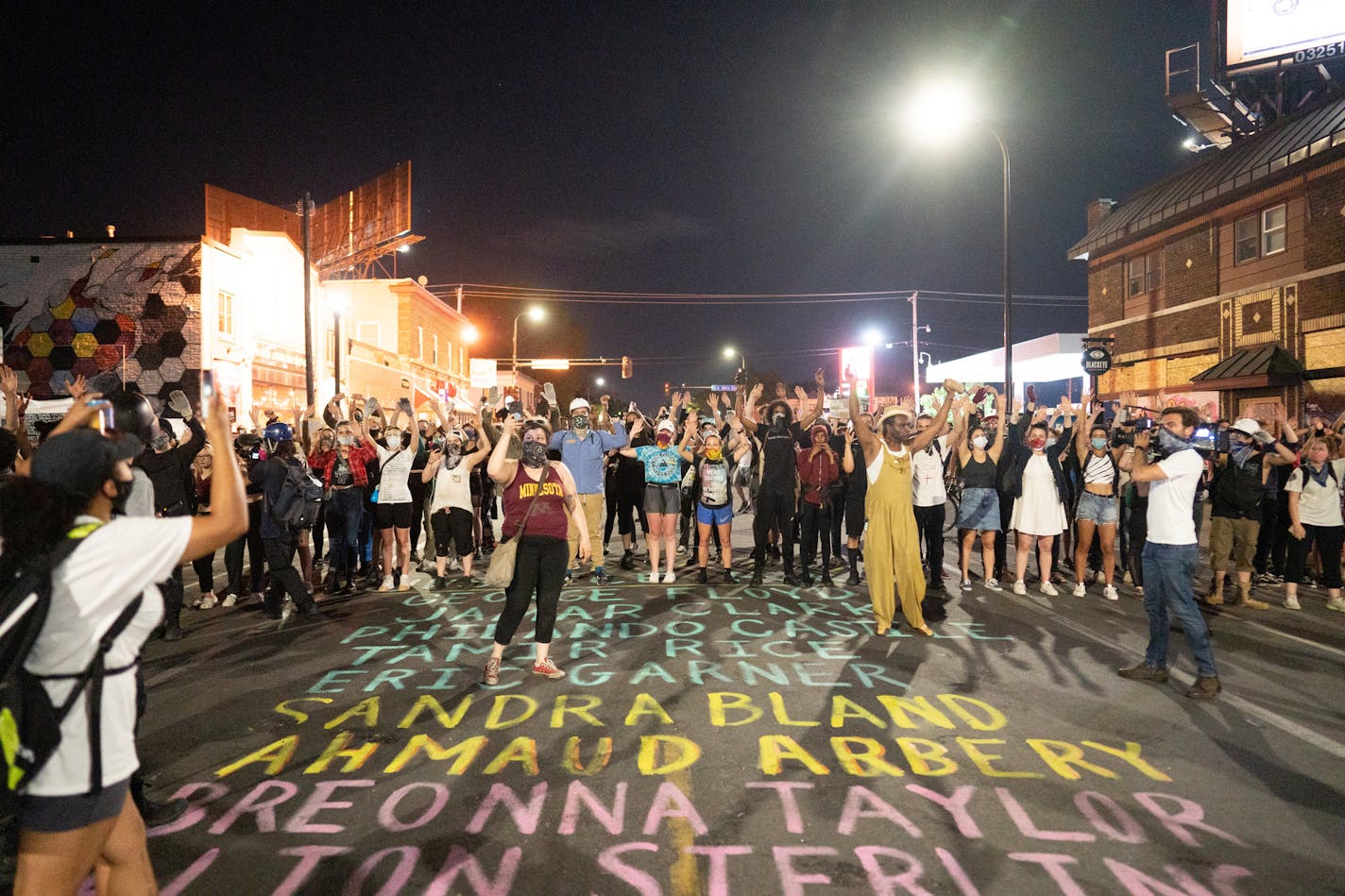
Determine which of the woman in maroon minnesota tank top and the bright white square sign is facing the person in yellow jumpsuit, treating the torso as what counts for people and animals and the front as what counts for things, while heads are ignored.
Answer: the bright white square sign

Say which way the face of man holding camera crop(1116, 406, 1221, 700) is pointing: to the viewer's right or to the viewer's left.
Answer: to the viewer's left

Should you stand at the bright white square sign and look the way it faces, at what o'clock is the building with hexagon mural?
The building with hexagon mural is roughly at 1 o'clock from the bright white square sign.

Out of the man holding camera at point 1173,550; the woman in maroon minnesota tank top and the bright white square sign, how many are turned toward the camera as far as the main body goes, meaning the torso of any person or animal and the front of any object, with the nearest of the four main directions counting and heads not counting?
2

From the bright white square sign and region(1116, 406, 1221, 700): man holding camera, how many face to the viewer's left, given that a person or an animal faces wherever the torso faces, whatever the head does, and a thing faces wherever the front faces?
1

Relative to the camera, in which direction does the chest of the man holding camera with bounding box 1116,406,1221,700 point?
to the viewer's left

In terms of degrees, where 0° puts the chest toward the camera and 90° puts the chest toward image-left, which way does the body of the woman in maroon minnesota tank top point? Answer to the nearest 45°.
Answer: approximately 0°

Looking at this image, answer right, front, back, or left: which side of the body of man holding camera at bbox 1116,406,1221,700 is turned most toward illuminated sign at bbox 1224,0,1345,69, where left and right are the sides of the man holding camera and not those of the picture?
right

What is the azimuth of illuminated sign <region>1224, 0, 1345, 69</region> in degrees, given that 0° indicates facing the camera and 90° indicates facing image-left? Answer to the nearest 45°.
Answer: approximately 45°

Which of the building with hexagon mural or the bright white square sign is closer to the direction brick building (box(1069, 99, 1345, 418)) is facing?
the building with hexagon mural
